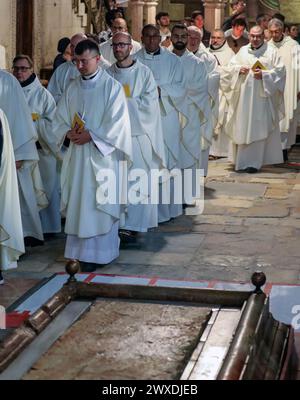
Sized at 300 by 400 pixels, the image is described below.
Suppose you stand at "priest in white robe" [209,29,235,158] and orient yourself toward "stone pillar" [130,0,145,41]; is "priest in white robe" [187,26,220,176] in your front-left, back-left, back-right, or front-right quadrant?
back-left

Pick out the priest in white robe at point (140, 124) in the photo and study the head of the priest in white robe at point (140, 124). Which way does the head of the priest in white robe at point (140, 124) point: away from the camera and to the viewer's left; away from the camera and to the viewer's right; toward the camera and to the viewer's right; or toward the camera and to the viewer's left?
toward the camera and to the viewer's left

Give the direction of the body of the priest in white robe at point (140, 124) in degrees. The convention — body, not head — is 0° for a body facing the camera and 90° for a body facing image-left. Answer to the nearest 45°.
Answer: approximately 45°

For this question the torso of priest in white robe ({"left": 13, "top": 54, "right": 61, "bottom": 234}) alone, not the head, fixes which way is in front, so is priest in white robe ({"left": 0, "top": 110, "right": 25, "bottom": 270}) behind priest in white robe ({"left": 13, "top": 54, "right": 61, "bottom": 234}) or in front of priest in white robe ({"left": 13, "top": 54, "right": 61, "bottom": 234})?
in front

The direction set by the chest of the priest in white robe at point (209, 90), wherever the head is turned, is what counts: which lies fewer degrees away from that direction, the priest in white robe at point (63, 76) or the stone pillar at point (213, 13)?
the priest in white robe

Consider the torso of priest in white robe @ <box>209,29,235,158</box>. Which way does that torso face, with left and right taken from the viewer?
facing the viewer and to the left of the viewer

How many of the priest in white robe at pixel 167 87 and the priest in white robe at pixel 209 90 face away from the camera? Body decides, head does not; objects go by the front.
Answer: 0

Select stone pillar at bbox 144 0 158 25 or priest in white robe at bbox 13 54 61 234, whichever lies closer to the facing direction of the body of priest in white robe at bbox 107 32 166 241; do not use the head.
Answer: the priest in white robe
